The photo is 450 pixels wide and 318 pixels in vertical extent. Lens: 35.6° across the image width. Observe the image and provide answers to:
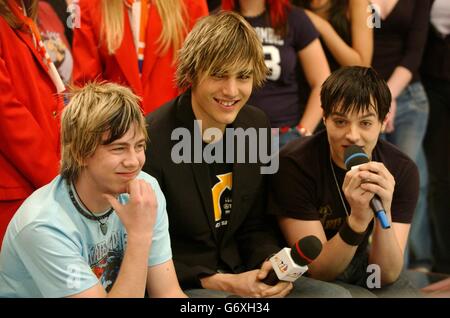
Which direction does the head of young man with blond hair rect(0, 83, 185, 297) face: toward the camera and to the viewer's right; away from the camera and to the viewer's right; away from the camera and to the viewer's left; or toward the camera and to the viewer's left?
toward the camera and to the viewer's right

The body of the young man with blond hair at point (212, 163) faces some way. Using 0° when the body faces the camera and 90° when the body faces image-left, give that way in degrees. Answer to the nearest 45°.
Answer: approximately 315°

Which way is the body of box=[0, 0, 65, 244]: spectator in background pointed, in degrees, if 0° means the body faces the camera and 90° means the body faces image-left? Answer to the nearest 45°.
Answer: approximately 315°

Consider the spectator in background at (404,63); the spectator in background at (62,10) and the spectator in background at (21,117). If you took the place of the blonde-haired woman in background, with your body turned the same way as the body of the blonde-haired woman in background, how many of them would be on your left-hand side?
1

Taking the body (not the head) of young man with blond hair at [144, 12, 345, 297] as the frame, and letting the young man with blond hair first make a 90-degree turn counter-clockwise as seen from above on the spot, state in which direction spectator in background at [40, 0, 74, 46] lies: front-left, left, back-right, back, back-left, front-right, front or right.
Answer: left

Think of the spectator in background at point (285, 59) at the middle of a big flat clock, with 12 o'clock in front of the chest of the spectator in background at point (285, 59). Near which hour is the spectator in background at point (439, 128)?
the spectator in background at point (439, 128) is roughly at 8 o'clock from the spectator in background at point (285, 59).

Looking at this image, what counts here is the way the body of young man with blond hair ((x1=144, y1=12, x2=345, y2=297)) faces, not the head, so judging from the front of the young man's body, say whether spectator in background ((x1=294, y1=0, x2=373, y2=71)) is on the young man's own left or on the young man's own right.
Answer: on the young man's own left

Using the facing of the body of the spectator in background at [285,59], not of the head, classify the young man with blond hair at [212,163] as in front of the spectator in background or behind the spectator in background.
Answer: in front

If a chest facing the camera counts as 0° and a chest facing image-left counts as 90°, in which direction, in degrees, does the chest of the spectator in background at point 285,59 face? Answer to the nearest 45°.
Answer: approximately 0°
